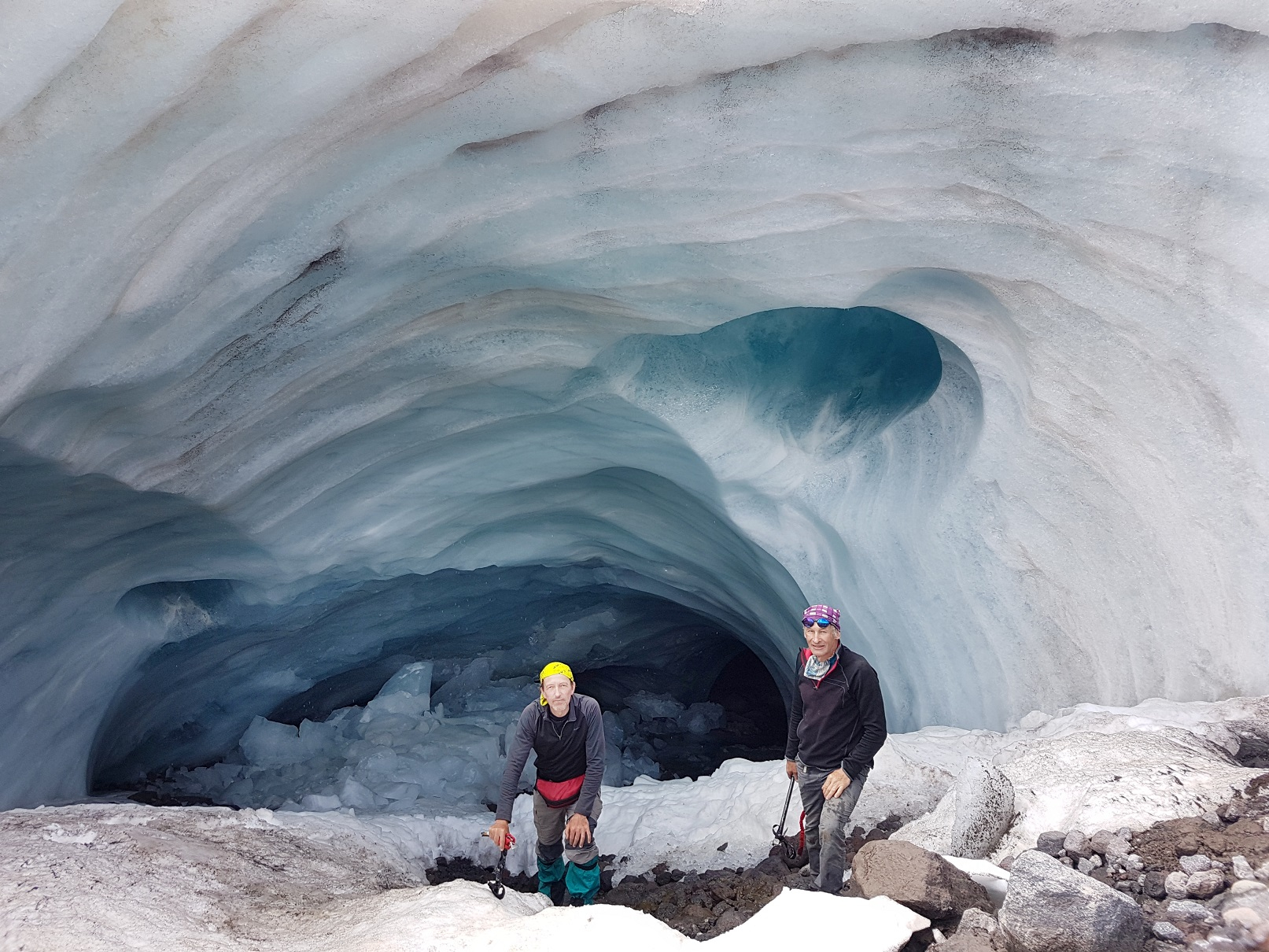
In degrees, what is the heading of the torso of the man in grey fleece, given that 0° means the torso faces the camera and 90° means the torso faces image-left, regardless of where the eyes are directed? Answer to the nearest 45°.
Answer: approximately 0°

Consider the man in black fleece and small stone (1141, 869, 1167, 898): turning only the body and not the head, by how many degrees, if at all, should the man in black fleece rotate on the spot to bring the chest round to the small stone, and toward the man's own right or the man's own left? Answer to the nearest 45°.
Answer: approximately 90° to the man's own left

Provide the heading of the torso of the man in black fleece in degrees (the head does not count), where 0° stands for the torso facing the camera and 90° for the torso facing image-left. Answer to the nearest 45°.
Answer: approximately 45°

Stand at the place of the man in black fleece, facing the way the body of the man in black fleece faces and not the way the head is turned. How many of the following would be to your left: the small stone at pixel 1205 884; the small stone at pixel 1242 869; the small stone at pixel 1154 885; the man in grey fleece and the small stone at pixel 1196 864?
4

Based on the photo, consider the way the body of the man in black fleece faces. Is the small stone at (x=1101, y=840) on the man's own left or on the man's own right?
on the man's own left

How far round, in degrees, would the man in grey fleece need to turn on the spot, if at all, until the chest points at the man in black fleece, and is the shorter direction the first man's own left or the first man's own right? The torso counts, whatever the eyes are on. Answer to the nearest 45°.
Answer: approximately 45° to the first man's own left

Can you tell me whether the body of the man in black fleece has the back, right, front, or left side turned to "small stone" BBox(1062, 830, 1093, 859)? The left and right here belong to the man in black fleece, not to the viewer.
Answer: left

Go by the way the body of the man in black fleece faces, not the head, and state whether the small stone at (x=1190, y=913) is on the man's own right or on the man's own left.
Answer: on the man's own left
